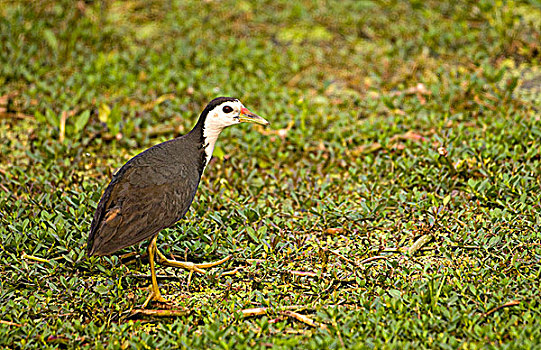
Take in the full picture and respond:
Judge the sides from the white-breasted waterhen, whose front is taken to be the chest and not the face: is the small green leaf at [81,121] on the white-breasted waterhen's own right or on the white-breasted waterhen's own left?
on the white-breasted waterhen's own left

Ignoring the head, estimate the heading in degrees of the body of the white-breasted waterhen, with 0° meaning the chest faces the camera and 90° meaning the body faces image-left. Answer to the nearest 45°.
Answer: approximately 270°
